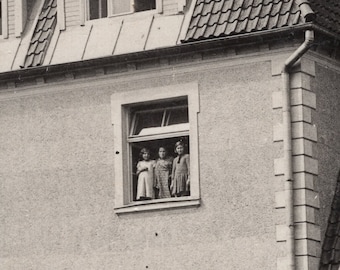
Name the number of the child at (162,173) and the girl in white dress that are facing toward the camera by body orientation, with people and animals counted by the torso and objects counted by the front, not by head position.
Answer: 2

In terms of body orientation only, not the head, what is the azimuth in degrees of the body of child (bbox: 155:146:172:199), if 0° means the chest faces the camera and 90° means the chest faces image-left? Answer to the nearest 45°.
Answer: approximately 0°

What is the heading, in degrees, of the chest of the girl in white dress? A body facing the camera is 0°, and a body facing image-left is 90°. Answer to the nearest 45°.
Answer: approximately 0°

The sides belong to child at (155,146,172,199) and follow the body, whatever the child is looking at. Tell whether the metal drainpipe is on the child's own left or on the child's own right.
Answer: on the child's own left

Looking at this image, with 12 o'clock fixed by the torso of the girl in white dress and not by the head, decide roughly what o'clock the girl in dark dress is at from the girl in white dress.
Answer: The girl in dark dress is roughly at 10 o'clock from the girl in white dress.
